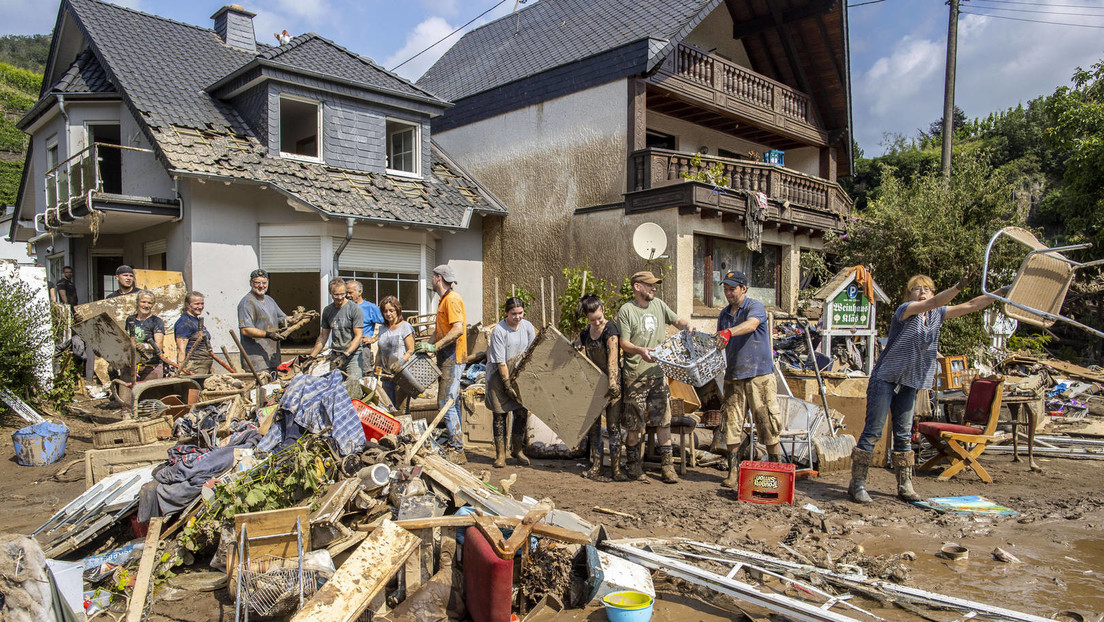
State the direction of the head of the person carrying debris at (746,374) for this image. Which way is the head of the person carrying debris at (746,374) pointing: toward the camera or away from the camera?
toward the camera

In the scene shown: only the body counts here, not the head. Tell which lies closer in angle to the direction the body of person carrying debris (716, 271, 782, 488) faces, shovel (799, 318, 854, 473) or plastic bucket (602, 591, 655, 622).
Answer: the plastic bucket

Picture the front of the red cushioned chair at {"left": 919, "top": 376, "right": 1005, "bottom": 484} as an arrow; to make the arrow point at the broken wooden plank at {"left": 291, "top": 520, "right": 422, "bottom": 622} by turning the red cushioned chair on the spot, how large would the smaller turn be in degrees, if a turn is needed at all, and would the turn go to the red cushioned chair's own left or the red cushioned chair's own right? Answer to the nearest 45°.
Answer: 0° — it already faces it

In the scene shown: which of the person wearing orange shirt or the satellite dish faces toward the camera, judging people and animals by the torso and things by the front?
the satellite dish

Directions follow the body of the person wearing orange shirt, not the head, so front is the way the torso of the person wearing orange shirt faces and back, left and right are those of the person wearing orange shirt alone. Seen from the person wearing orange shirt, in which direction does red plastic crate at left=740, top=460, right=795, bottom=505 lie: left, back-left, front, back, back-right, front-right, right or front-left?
back-left

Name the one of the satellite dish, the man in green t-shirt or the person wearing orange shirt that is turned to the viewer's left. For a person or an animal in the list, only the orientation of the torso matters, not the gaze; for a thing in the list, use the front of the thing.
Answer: the person wearing orange shirt

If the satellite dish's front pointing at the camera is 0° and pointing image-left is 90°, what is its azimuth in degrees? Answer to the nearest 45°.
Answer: approximately 0°

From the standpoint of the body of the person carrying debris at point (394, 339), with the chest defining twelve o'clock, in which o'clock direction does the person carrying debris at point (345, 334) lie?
the person carrying debris at point (345, 334) is roughly at 3 o'clock from the person carrying debris at point (394, 339).

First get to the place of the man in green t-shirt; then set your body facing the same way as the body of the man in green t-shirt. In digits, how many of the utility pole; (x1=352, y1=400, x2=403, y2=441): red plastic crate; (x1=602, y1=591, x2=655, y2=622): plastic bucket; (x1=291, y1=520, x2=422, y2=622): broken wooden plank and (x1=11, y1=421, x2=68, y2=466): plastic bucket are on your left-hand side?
1

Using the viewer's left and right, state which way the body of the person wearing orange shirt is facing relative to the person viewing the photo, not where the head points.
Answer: facing to the left of the viewer

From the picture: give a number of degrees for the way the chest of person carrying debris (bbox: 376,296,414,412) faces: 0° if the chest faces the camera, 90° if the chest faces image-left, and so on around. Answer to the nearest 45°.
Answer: approximately 45°

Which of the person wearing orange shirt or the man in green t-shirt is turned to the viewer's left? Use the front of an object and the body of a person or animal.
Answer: the person wearing orange shirt

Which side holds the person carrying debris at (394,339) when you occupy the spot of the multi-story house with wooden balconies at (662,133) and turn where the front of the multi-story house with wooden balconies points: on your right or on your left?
on your right

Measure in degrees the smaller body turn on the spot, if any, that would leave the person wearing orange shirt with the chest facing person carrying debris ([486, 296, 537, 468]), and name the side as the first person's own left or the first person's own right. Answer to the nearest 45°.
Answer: approximately 135° to the first person's own left

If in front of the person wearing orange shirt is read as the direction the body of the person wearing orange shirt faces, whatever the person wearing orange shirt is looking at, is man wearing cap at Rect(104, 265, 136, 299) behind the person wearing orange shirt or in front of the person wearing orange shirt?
in front

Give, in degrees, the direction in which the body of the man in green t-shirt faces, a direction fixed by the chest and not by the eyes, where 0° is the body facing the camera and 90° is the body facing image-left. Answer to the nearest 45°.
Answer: approximately 315°

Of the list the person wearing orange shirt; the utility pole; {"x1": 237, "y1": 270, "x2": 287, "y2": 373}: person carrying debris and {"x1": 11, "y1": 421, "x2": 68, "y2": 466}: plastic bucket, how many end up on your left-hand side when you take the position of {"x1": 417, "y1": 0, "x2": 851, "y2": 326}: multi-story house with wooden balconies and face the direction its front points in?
1

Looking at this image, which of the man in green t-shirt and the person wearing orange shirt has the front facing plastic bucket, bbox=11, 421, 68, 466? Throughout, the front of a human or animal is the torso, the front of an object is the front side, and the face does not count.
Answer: the person wearing orange shirt

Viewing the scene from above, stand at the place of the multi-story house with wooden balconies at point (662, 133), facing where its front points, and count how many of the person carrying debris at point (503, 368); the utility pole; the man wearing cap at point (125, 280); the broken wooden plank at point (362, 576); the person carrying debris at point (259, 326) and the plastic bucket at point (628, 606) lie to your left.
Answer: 1

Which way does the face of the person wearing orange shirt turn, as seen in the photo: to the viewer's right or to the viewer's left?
to the viewer's left
